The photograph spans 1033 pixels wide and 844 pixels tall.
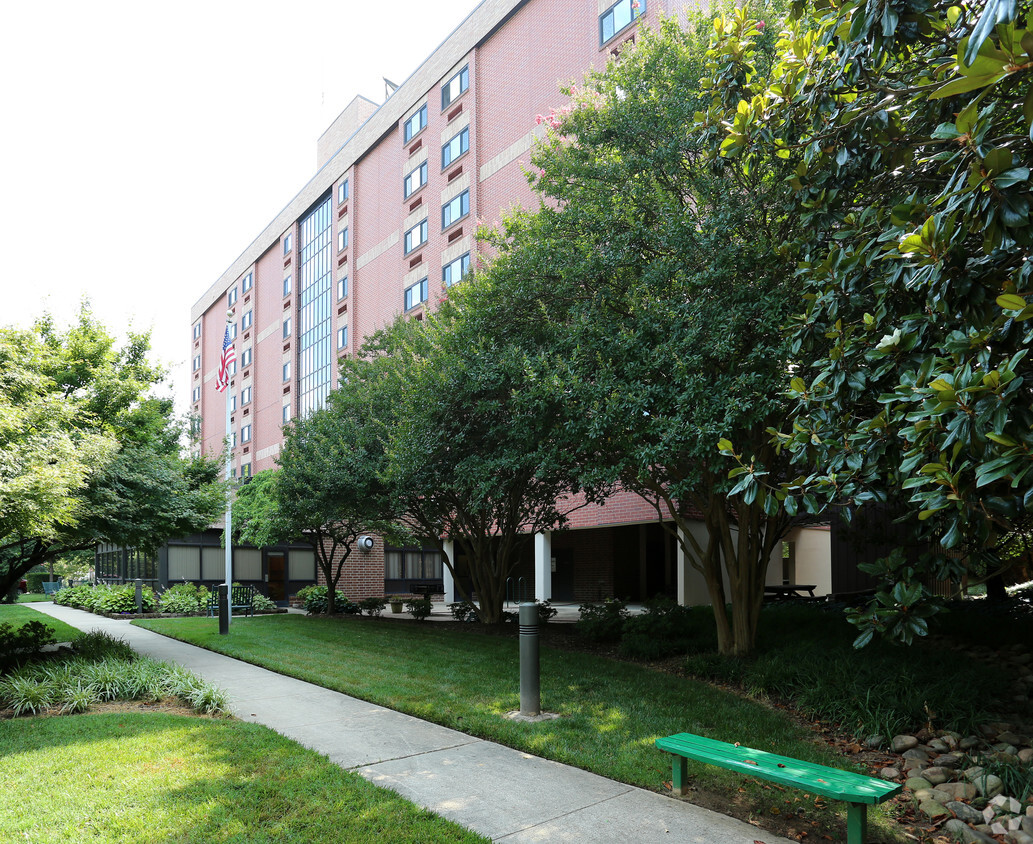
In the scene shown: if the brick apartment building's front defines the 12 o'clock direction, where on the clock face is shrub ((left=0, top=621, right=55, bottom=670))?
The shrub is roughly at 11 o'clock from the brick apartment building.

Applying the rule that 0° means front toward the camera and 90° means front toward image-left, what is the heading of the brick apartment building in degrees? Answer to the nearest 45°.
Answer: approximately 45°

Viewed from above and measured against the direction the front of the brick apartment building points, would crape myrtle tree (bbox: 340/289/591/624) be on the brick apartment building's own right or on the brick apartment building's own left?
on the brick apartment building's own left

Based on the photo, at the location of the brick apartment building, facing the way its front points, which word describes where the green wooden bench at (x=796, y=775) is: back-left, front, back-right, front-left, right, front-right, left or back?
front-left

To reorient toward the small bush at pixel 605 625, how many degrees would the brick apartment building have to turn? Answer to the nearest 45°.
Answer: approximately 45° to its left

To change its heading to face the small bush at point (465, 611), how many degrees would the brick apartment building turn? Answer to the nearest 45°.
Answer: approximately 45° to its left

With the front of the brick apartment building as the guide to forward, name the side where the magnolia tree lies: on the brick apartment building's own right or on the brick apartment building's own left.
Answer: on the brick apartment building's own left

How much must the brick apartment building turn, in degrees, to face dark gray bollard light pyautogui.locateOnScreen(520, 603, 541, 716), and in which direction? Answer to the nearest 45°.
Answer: approximately 45° to its left
